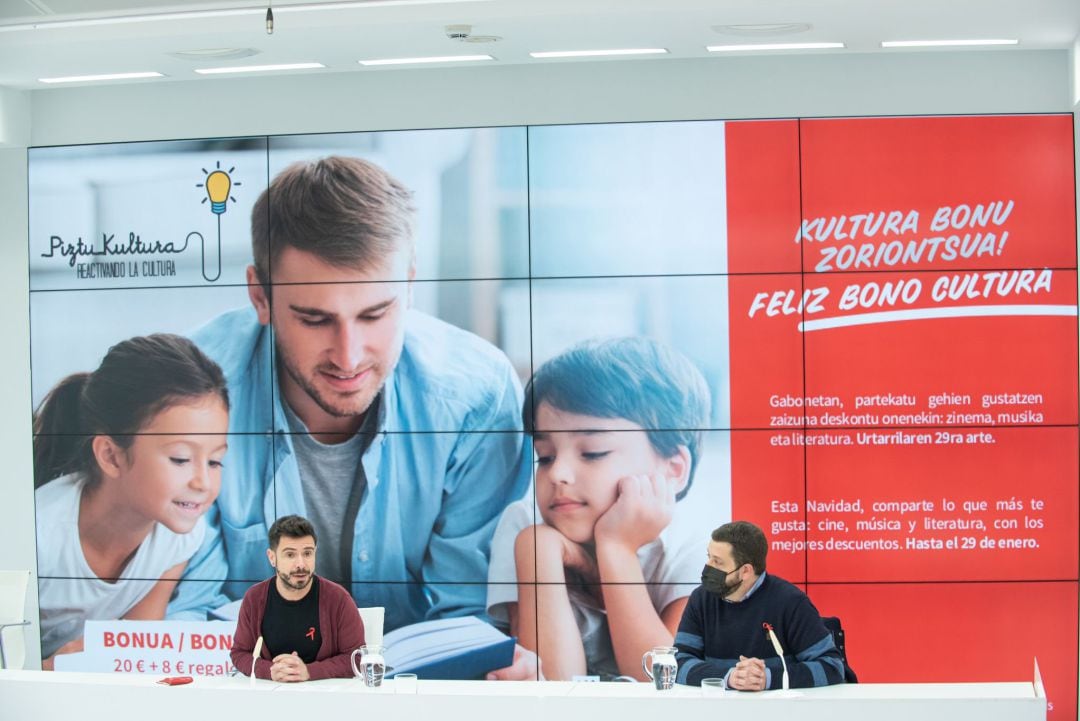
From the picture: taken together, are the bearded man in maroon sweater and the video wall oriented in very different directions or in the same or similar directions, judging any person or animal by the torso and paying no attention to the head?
same or similar directions

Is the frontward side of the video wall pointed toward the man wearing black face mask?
yes

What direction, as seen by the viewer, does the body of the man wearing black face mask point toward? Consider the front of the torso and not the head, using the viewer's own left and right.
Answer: facing the viewer and to the left of the viewer

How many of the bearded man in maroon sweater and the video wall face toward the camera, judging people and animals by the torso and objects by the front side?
2

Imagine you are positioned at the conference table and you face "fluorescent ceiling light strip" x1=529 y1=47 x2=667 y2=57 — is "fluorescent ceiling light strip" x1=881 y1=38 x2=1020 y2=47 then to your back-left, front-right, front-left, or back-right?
front-right

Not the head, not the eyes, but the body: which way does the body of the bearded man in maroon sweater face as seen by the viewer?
toward the camera

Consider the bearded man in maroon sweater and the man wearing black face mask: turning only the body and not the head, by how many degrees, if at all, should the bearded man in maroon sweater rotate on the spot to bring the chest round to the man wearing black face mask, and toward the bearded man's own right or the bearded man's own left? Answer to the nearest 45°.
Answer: approximately 90° to the bearded man's own left

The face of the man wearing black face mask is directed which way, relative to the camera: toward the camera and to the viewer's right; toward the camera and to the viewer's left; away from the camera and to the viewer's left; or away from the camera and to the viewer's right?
toward the camera and to the viewer's left

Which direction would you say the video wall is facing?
toward the camera
